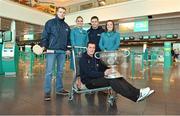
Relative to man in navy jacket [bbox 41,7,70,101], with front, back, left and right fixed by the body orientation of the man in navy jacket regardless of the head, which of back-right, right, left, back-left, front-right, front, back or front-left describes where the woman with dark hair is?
front-left

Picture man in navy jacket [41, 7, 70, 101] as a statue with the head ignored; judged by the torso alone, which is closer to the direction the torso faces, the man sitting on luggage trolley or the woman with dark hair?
the man sitting on luggage trolley

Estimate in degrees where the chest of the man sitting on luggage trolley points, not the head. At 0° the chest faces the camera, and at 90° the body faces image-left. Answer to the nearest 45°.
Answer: approximately 315°

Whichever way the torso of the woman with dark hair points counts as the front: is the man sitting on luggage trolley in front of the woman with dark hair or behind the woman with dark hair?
in front

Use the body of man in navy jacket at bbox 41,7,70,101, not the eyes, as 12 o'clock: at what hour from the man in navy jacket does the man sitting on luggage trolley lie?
The man sitting on luggage trolley is roughly at 12 o'clock from the man in navy jacket.

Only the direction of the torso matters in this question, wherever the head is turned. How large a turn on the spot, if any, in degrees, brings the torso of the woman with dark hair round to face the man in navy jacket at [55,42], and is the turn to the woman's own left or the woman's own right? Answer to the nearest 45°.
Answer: approximately 45° to the woman's own right

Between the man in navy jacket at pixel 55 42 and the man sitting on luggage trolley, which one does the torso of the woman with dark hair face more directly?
the man sitting on luggage trolley
